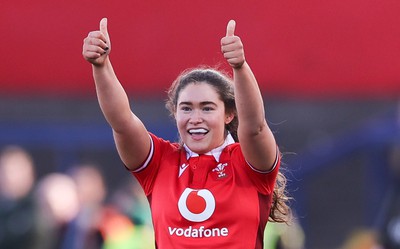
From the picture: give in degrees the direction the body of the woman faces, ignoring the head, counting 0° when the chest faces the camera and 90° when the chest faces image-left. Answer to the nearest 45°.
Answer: approximately 0°

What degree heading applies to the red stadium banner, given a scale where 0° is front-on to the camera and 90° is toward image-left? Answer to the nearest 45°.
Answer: approximately 0°

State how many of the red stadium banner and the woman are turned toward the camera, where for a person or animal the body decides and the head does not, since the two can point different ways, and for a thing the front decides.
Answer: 2

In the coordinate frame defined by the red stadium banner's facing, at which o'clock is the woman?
The woman is roughly at 12 o'clock from the red stadium banner.

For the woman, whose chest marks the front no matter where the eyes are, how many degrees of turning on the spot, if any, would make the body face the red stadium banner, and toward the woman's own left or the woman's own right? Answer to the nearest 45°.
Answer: approximately 180°
